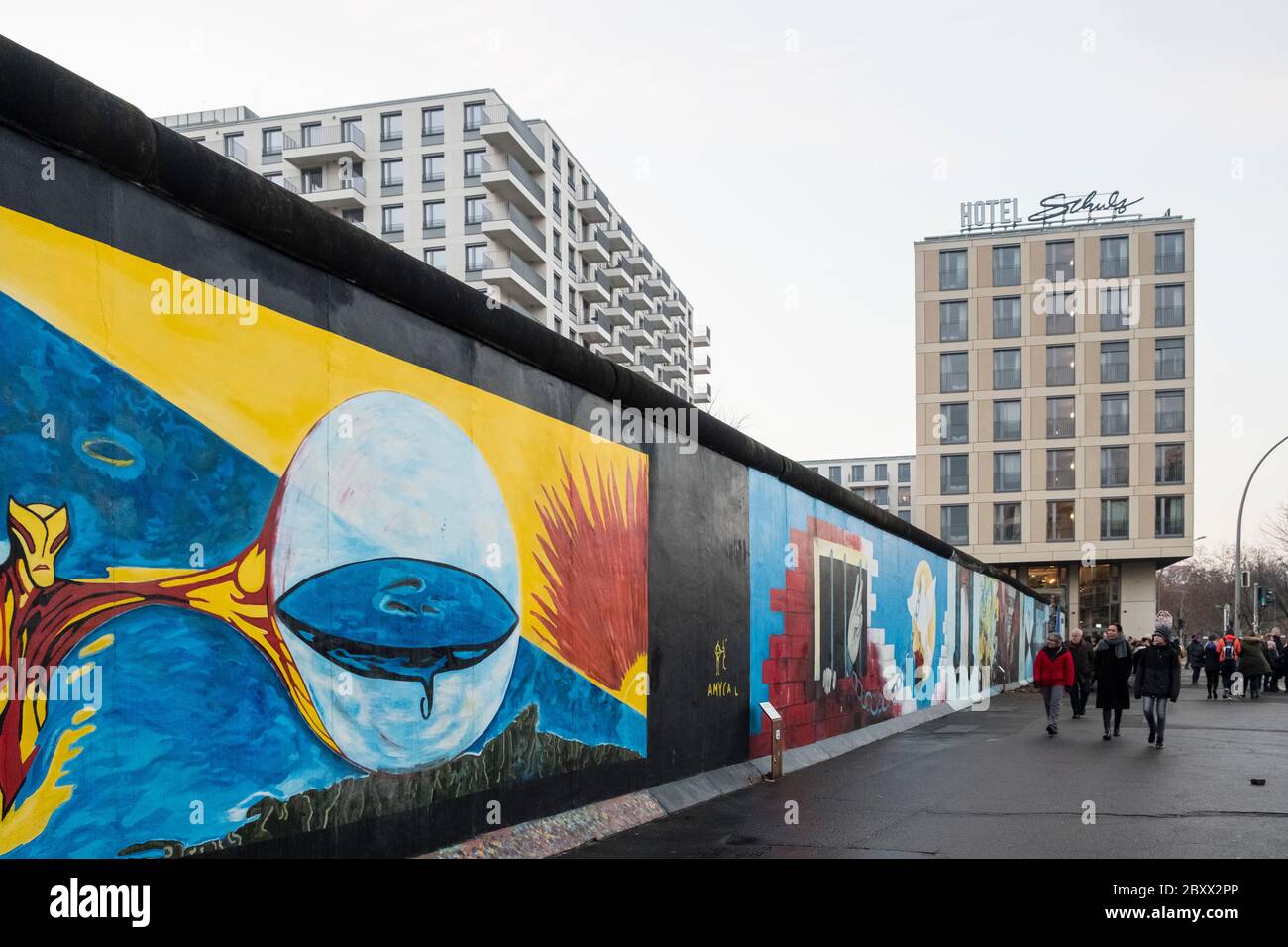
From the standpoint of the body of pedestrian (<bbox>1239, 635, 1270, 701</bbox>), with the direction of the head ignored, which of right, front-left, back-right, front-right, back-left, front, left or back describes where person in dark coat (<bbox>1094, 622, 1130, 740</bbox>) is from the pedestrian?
back

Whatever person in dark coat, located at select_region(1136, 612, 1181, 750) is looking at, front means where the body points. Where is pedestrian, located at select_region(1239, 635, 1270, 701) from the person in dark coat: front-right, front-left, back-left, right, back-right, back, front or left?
back

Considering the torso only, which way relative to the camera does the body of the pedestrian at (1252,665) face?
away from the camera

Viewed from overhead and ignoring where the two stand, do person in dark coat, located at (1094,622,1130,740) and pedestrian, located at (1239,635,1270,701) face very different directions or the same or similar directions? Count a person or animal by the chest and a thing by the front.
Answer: very different directions

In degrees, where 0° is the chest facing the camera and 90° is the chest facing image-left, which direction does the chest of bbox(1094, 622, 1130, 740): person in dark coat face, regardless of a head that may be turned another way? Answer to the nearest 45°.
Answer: approximately 0°

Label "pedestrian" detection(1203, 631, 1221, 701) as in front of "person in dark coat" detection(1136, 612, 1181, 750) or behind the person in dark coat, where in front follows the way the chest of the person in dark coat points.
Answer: behind

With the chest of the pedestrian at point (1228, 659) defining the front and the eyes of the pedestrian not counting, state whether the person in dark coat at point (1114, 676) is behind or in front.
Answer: behind

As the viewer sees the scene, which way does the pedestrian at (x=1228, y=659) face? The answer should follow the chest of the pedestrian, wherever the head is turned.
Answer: away from the camera
